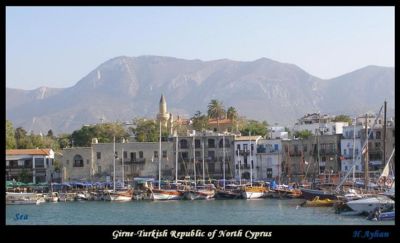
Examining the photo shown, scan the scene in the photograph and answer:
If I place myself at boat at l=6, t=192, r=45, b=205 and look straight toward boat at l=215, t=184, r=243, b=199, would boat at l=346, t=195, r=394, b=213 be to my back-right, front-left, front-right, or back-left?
front-right

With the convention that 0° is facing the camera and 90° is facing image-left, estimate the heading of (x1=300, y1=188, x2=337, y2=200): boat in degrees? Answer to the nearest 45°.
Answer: approximately 90°
